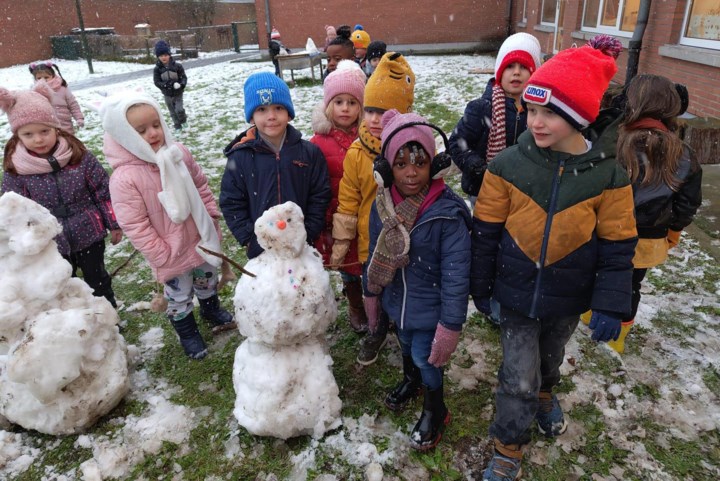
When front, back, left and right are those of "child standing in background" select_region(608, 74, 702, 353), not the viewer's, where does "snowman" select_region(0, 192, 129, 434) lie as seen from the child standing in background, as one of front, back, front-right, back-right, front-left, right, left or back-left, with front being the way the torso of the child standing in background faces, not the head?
back-left

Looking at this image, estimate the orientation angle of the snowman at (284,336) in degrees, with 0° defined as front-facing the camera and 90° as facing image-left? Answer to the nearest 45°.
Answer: approximately 0°

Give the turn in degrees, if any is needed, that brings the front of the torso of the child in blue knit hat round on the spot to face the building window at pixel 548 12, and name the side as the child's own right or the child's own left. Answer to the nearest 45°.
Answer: approximately 135° to the child's own left

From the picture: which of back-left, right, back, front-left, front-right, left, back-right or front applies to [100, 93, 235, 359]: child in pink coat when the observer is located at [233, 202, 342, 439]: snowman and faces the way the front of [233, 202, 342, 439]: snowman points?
back-right

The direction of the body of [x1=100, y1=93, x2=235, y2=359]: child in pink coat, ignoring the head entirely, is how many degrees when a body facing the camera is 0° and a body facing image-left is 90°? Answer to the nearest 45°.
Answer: approximately 315°

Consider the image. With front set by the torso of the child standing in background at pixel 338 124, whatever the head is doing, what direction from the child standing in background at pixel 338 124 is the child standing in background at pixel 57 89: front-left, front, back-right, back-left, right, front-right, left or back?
back-right

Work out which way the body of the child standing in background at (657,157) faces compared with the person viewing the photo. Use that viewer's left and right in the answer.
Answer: facing away from the viewer

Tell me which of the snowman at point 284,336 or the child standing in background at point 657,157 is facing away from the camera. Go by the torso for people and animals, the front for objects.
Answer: the child standing in background
